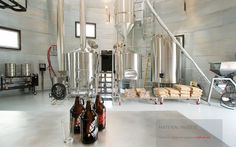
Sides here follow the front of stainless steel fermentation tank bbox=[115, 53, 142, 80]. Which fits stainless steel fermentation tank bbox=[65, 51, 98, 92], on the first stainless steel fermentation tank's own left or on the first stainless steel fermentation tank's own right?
on the first stainless steel fermentation tank's own right

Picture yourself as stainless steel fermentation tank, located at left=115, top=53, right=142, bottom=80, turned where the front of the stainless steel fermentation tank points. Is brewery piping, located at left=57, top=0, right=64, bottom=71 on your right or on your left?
on your right

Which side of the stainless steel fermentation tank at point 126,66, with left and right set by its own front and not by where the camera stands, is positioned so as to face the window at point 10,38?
right

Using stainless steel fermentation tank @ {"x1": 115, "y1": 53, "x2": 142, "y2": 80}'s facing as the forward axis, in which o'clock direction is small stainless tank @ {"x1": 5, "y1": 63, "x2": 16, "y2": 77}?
The small stainless tank is roughly at 3 o'clock from the stainless steel fermentation tank.

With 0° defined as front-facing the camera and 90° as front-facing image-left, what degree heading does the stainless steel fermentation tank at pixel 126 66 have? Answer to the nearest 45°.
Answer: approximately 0°

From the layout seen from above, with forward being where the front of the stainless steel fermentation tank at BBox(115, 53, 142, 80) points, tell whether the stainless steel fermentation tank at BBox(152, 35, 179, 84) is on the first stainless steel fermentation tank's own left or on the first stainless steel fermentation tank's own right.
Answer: on the first stainless steel fermentation tank's own left

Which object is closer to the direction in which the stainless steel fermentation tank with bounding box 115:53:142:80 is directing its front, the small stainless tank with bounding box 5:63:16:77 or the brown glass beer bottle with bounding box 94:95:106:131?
the brown glass beer bottle

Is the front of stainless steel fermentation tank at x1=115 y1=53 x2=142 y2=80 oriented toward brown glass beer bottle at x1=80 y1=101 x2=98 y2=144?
yes

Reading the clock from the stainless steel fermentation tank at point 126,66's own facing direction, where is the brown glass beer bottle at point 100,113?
The brown glass beer bottle is roughly at 12 o'clock from the stainless steel fermentation tank.

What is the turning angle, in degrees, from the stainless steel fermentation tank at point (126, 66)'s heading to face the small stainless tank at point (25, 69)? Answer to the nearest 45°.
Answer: approximately 90° to its right
